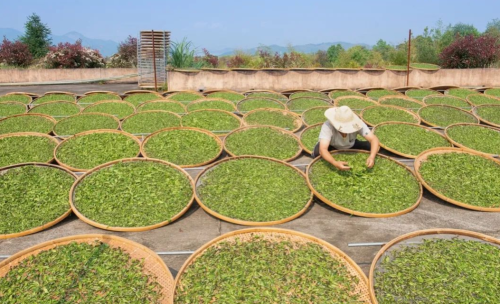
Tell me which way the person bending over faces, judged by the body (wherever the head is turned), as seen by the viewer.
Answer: toward the camera

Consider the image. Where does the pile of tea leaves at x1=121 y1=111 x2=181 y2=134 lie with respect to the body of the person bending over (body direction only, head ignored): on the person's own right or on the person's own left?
on the person's own right

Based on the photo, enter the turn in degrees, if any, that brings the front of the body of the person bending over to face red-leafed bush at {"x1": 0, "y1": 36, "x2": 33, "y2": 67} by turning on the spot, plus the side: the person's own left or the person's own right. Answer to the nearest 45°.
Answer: approximately 135° to the person's own right

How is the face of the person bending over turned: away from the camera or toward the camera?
toward the camera

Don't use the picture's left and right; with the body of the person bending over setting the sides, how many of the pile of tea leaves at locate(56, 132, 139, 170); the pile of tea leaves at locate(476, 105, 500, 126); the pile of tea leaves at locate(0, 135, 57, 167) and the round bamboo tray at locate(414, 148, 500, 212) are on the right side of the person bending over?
2

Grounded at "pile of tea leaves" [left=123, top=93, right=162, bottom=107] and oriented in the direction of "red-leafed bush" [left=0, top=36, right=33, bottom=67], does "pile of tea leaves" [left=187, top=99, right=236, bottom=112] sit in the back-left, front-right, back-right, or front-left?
back-right

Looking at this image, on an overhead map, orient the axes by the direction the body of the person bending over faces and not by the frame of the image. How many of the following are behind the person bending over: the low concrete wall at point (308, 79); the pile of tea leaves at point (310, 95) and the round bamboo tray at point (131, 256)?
2

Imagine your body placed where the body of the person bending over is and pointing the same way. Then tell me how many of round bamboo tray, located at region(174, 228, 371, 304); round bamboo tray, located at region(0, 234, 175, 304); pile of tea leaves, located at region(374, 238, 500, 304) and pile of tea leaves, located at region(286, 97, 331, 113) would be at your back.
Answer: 1

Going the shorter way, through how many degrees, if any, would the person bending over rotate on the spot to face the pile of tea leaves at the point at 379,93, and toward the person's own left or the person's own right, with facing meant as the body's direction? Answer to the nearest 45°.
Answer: approximately 180°

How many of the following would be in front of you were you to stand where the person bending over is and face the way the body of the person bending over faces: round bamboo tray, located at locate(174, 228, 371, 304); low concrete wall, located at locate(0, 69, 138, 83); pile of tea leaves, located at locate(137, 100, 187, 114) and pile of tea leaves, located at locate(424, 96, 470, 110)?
1

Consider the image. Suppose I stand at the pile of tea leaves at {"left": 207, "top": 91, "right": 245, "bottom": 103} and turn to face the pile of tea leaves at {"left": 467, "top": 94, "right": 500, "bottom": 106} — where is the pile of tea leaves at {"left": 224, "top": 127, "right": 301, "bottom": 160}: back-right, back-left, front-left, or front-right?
front-right

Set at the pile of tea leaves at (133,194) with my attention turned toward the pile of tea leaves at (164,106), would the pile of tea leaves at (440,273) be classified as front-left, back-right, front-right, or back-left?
back-right

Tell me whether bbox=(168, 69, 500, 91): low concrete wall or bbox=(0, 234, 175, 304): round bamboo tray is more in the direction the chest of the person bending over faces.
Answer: the round bamboo tray

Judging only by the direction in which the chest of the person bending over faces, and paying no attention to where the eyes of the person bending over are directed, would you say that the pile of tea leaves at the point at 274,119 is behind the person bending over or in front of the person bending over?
behind

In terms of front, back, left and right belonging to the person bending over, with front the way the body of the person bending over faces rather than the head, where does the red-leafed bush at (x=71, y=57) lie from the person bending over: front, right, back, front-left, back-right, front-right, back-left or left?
back-right

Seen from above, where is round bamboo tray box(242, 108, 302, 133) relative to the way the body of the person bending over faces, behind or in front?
behind
